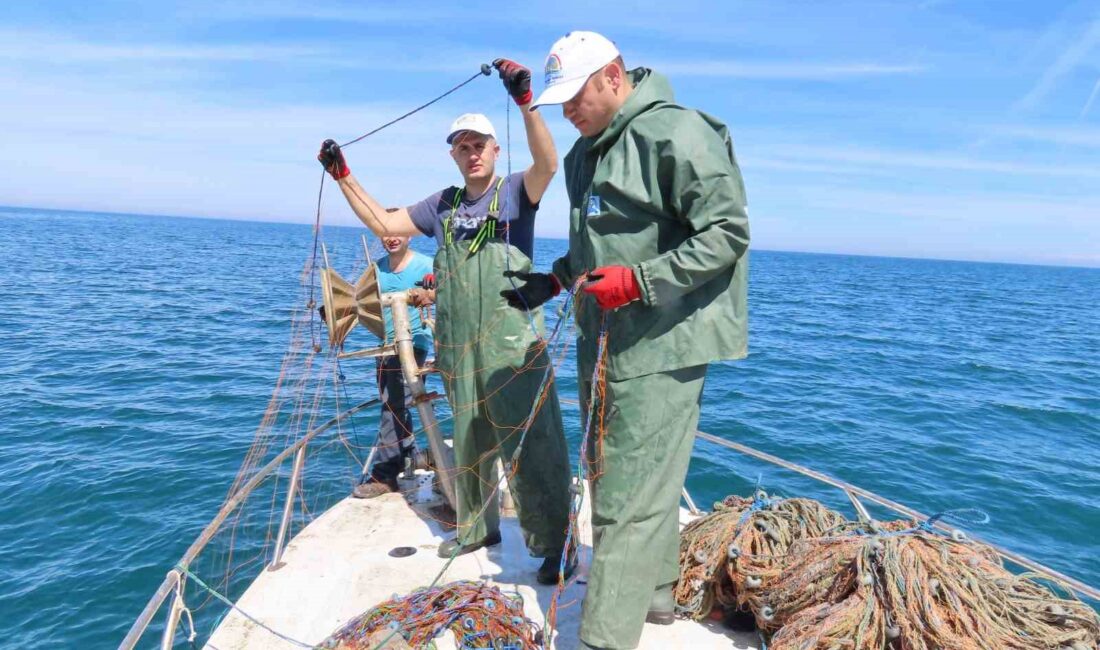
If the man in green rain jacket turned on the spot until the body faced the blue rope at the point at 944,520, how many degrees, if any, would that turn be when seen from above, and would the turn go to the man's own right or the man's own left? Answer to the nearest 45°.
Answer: approximately 180°

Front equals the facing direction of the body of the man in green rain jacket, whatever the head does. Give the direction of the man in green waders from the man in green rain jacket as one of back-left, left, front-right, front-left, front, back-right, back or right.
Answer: right

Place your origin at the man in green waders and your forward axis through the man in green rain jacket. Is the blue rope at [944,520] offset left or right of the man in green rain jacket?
left

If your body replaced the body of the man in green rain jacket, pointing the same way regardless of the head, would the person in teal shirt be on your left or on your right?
on your right

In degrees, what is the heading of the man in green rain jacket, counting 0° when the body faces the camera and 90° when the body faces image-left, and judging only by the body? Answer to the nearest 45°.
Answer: approximately 45°
